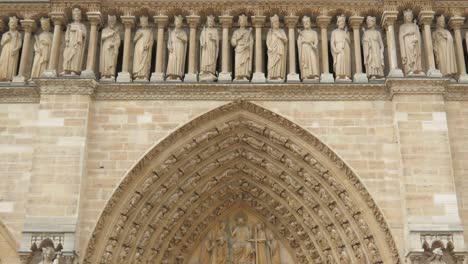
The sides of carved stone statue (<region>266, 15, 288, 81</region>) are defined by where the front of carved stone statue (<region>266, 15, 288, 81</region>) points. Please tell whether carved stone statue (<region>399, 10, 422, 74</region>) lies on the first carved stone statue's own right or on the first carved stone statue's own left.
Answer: on the first carved stone statue's own left

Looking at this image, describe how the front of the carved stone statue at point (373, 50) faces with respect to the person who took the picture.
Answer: facing the viewer

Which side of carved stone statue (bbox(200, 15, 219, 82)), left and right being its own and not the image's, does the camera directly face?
front

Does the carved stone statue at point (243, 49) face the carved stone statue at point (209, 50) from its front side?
no

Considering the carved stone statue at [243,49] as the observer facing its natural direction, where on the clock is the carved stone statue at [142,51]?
the carved stone statue at [142,51] is roughly at 3 o'clock from the carved stone statue at [243,49].

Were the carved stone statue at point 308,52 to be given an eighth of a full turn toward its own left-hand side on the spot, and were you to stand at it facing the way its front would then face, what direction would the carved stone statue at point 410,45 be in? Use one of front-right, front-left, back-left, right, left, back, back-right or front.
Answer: front-left

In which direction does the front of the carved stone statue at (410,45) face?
toward the camera

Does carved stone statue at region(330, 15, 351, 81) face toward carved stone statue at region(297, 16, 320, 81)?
no

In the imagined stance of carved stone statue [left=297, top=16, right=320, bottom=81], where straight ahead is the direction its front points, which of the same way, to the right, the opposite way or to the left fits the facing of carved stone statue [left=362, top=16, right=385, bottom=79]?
the same way

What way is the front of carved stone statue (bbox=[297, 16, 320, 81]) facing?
toward the camera

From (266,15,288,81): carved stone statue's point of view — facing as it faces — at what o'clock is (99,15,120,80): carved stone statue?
(99,15,120,80): carved stone statue is roughly at 3 o'clock from (266,15,288,81): carved stone statue.

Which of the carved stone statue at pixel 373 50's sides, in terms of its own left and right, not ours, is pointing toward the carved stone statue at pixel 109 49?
right

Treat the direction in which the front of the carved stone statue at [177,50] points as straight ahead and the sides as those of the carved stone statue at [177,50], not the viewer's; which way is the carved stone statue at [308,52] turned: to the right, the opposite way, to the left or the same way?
the same way

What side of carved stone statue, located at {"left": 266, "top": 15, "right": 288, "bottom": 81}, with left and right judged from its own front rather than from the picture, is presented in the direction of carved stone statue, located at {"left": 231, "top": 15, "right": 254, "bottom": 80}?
right

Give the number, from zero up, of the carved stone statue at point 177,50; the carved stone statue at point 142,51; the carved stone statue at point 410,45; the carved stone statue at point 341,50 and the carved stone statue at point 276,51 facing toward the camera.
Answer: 5

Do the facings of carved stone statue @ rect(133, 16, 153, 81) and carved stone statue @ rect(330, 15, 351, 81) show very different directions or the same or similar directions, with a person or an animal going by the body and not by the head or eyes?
same or similar directions
